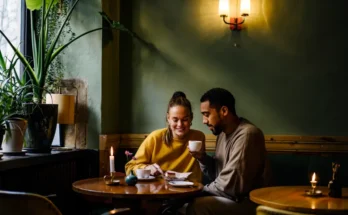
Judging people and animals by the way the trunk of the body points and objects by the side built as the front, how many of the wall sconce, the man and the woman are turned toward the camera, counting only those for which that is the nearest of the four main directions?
2

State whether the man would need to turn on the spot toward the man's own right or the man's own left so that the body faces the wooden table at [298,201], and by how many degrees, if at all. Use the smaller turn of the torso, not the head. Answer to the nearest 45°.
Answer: approximately 135° to the man's own left

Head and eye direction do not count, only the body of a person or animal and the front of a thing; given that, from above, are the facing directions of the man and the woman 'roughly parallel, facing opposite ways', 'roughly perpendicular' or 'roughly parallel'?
roughly perpendicular

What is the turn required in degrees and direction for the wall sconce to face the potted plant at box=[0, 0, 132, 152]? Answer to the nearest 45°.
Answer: approximately 90° to its right

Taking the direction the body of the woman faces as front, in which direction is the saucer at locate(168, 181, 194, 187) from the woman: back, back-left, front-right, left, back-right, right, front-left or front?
front

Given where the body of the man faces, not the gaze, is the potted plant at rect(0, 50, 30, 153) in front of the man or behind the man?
in front

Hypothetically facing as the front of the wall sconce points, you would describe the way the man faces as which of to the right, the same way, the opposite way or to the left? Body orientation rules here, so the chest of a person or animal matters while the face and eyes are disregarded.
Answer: to the right

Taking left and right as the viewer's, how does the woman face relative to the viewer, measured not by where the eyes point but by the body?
facing the viewer

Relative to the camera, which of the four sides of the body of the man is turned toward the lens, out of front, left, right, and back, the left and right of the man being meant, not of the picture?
left

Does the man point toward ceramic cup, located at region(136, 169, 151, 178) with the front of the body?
yes

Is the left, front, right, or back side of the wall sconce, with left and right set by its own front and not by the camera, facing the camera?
front

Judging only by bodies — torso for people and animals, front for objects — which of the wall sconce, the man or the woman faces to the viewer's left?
the man

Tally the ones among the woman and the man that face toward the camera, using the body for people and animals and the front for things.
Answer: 1

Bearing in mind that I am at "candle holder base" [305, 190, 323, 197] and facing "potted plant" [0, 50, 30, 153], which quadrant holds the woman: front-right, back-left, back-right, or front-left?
front-right
